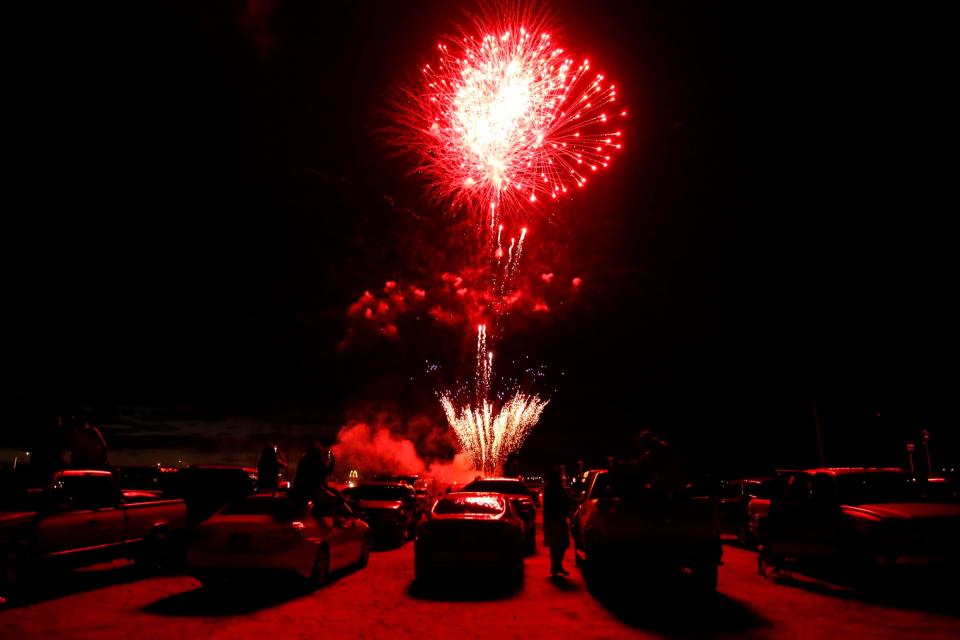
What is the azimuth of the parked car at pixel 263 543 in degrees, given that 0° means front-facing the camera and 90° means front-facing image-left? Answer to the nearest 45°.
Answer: approximately 225°

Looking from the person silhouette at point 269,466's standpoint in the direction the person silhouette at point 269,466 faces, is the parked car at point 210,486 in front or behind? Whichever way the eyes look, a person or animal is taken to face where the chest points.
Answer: behind

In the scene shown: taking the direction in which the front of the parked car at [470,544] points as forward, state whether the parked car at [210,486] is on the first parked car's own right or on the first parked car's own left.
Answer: on the first parked car's own left

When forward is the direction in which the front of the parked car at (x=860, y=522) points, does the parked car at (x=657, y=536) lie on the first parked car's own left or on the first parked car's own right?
on the first parked car's own right

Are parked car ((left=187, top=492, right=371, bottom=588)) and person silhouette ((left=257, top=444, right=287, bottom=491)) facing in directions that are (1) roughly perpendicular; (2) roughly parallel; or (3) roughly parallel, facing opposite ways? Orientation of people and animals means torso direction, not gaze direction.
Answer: roughly parallel

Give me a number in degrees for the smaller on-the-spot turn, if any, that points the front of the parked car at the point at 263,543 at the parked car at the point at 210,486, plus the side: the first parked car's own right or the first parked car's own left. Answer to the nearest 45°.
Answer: approximately 45° to the first parked car's own left

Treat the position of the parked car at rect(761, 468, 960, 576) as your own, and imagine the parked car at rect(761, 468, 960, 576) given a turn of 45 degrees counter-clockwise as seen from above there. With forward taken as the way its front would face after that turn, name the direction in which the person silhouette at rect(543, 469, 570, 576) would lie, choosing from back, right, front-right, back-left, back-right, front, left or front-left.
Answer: back

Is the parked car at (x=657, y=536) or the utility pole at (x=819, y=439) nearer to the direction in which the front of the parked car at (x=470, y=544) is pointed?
the utility pole

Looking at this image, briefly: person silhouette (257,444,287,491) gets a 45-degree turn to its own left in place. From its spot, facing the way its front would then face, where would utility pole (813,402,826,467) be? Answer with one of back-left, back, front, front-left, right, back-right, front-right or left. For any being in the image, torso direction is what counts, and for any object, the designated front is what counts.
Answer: right

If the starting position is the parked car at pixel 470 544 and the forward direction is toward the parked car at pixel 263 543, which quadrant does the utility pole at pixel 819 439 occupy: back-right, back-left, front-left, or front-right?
back-right

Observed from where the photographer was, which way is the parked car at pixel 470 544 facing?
facing away from the viewer

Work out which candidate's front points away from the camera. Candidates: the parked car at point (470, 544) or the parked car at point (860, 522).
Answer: the parked car at point (470, 544)

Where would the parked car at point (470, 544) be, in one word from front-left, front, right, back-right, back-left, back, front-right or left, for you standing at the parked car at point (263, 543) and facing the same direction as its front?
front-right

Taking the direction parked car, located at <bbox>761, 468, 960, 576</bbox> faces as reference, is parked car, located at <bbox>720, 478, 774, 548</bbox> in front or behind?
behind

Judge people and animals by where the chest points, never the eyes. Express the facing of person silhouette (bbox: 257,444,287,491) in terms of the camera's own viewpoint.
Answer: facing away from the viewer and to the right of the viewer

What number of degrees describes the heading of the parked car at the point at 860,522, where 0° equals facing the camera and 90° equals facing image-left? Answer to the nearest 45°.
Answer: approximately 315°
